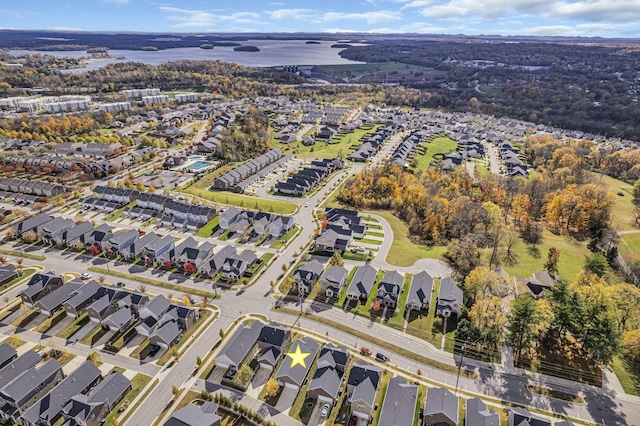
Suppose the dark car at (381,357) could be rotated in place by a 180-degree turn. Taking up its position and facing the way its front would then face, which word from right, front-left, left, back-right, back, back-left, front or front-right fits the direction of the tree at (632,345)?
back-right

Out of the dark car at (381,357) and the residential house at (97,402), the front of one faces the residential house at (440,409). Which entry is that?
the dark car
